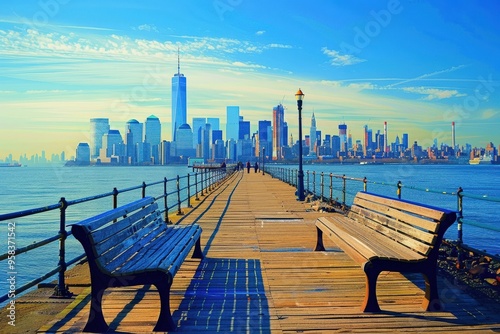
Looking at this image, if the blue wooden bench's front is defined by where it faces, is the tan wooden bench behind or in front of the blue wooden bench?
in front

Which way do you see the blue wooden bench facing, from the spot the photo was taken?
facing to the right of the viewer
